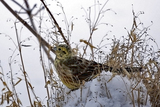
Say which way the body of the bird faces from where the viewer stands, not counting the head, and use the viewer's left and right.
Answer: facing to the left of the viewer
